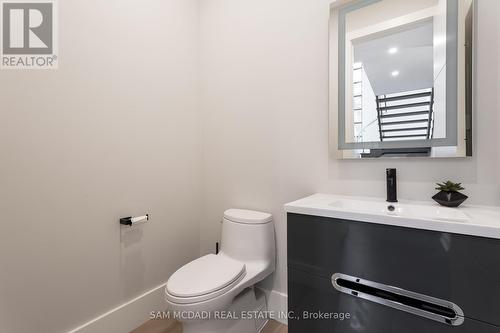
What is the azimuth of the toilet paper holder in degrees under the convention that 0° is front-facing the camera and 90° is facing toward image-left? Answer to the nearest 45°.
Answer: approximately 315°

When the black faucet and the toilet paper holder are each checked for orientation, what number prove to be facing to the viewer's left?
0

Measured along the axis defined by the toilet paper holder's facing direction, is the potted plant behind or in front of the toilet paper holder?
in front

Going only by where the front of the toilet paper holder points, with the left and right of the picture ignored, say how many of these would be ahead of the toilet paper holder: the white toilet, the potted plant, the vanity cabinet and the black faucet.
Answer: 4

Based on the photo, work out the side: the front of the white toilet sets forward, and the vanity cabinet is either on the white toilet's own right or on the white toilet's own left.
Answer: on the white toilet's own left

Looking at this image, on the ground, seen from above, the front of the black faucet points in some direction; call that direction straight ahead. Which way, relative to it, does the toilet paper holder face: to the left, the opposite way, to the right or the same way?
to the left

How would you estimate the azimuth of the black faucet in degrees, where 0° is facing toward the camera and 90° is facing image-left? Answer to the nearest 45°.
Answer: approximately 0°

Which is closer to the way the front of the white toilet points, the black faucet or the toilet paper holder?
the toilet paper holder

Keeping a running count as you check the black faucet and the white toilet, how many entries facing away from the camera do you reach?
0

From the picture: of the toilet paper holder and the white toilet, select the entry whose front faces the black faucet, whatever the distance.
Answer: the toilet paper holder
